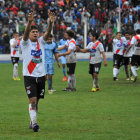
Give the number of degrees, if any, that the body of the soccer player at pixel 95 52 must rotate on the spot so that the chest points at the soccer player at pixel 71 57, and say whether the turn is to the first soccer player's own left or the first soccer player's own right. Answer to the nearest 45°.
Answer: approximately 45° to the first soccer player's own right

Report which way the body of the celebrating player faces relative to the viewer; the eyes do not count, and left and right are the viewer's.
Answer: facing the viewer

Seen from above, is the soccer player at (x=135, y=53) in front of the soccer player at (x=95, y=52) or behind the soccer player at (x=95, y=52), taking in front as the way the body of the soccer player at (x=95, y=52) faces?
behind

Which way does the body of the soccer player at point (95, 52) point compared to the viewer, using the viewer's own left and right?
facing the viewer and to the left of the viewer

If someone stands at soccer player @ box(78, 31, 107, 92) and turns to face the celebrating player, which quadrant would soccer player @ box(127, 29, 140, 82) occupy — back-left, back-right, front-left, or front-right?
back-left

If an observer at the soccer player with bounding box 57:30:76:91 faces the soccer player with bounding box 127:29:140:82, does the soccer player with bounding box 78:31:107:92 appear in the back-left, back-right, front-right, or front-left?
front-right
